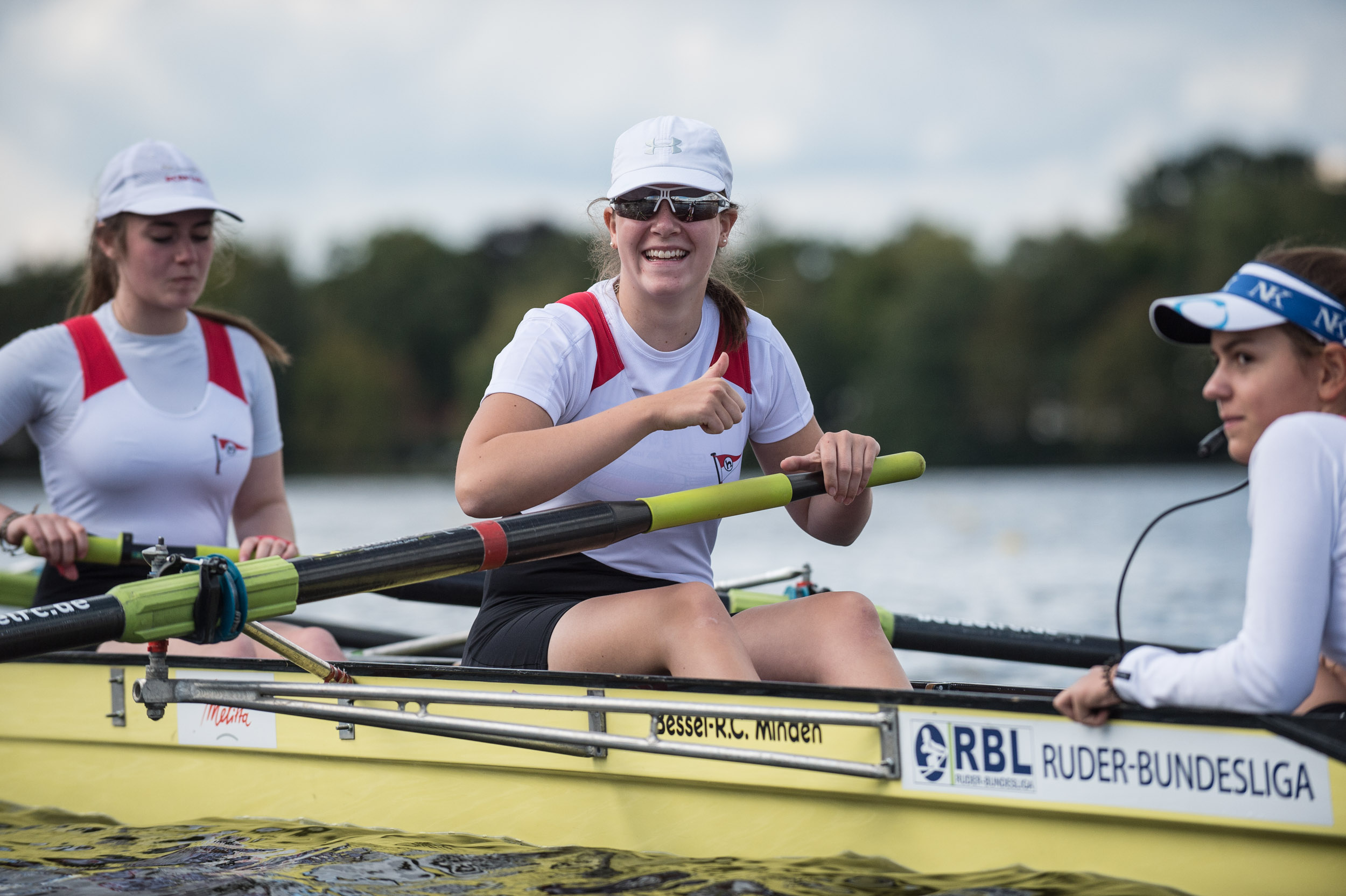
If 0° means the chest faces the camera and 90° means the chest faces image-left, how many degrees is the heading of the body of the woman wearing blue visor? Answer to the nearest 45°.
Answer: approximately 90°

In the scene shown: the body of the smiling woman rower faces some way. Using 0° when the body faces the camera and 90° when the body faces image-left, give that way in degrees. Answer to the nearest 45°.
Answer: approximately 315°

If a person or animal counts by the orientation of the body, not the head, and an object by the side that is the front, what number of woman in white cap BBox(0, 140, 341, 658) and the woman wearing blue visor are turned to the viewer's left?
1

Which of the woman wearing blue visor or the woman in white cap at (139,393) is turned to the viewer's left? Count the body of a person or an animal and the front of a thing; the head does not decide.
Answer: the woman wearing blue visor

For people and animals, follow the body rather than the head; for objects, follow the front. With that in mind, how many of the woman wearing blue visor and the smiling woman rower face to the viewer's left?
1
